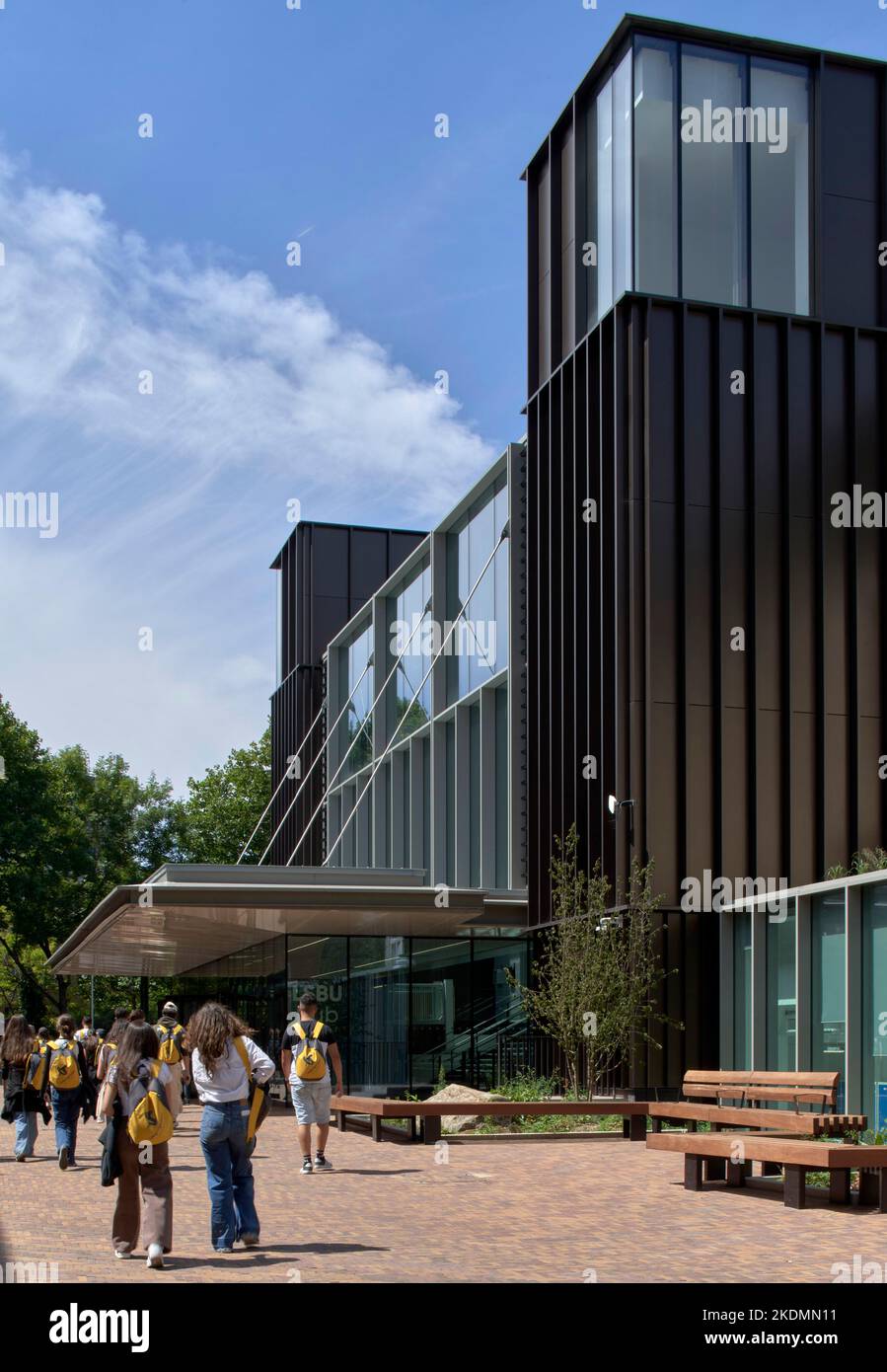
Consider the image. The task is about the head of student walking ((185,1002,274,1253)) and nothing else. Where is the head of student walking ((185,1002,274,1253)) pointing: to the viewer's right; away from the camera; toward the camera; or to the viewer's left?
away from the camera

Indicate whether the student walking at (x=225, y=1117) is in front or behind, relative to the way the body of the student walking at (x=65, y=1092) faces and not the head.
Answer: behind

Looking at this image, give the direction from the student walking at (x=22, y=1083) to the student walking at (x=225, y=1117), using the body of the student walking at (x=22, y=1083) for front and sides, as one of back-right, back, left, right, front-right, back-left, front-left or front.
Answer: back

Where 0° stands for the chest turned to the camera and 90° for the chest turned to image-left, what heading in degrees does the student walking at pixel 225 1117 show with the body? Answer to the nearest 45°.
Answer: approximately 180°

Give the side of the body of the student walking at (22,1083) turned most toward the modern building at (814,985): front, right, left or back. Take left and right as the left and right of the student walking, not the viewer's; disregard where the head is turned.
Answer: right

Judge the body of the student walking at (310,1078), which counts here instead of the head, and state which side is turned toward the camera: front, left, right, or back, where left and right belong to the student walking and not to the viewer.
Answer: back

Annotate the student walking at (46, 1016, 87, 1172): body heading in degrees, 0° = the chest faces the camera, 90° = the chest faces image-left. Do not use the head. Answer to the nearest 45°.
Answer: approximately 180°

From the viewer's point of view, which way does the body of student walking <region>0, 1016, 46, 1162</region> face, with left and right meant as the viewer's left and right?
facing away from the viewer
